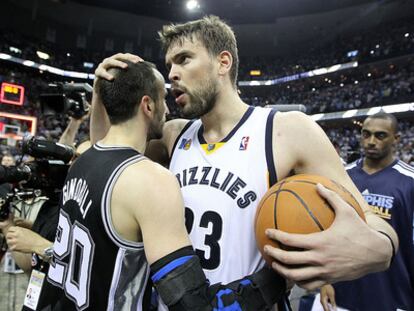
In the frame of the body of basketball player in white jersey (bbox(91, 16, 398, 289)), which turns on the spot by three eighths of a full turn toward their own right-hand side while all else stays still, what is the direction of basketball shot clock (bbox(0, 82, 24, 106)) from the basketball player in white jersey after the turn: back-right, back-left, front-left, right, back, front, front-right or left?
front-left

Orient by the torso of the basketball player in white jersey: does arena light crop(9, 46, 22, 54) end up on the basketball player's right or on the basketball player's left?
on the basketball player's right

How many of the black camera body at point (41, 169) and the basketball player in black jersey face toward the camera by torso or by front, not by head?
0

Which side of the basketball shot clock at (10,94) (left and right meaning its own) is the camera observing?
front

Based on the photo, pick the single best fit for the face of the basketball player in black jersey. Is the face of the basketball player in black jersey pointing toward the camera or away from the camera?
away from the camera

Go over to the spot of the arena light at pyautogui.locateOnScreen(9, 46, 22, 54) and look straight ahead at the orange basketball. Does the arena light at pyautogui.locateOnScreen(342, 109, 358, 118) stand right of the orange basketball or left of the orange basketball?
left

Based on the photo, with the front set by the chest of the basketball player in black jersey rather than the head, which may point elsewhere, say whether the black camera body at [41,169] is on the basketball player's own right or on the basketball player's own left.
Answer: on the basketball player's own left

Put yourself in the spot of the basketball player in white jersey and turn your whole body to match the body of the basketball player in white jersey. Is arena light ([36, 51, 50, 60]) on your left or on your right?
on your right

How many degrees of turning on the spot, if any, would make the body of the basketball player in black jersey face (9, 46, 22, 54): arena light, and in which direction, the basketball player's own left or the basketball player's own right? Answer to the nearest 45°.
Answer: approximately 90° to the basketball player's own left

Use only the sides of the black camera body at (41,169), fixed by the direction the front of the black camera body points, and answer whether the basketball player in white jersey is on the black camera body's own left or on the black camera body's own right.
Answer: on the black camera body's own left

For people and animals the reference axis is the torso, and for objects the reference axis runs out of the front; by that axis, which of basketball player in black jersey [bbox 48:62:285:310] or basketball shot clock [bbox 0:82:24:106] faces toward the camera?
the basketball shot clock

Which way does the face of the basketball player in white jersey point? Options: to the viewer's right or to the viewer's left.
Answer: to the viewer's left
